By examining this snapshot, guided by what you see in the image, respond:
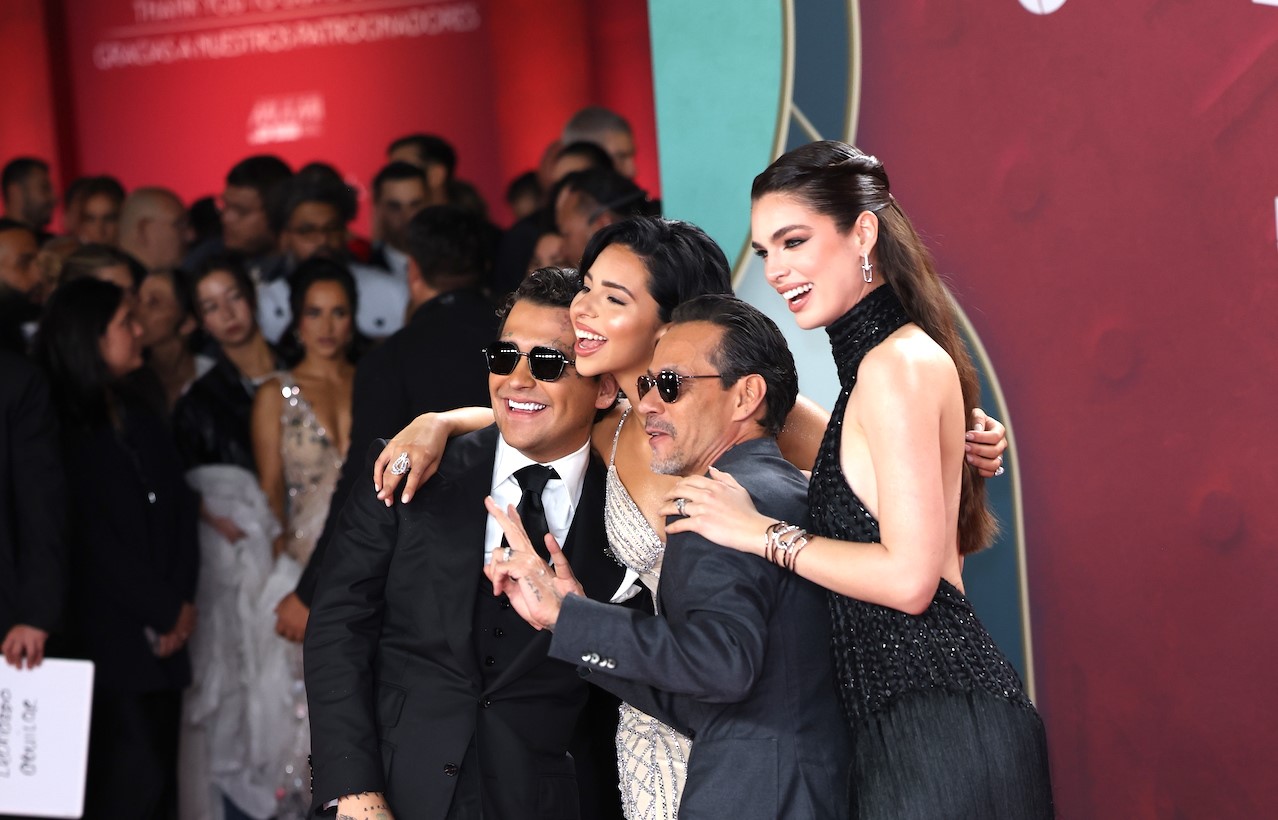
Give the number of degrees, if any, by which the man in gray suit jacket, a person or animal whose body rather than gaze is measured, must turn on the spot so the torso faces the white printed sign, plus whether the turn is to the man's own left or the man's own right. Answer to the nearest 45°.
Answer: approximately 45° to the man's own right

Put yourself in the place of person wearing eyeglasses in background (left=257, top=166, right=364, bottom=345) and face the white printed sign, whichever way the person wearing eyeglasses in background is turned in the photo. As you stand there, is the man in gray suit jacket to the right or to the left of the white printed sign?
left

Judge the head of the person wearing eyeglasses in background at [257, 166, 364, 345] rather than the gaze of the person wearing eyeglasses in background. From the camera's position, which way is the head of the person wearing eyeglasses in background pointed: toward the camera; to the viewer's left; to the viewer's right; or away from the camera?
toward the camera

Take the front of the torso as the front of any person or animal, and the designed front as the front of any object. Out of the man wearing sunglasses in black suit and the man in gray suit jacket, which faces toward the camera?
the man wearing sunglasses in black suit

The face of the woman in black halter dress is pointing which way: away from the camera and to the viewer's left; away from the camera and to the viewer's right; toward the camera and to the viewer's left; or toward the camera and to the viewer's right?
toward the camera and to the viewer's left

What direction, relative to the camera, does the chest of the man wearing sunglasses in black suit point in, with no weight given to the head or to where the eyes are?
toward the camera

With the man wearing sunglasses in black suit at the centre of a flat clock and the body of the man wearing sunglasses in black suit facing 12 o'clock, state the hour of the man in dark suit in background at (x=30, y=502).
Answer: The man in dark suit in background is roughly at 5 o'clock from the man wearing sunglasses in black suit.

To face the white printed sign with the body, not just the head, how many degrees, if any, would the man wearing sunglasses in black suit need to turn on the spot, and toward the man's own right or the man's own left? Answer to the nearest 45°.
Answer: approximately 135° to the man's own right

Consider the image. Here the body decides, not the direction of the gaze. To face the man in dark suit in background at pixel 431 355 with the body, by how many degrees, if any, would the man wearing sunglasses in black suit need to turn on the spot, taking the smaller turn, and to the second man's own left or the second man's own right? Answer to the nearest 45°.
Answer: approximately 180°

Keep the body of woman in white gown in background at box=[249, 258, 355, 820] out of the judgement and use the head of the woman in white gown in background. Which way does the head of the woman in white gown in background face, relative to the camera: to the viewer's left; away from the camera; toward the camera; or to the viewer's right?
toward the camera

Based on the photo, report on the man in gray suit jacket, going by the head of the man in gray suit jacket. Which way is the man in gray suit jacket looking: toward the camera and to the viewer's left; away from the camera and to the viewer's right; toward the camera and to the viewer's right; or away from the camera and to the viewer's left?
toward the camera and to the viewer's left

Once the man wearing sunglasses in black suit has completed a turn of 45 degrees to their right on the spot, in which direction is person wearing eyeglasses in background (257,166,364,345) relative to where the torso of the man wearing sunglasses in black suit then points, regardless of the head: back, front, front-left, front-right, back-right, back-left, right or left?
back-right

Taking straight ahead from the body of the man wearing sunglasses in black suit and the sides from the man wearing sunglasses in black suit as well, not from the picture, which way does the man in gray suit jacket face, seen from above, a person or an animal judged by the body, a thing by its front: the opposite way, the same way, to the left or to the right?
to the right

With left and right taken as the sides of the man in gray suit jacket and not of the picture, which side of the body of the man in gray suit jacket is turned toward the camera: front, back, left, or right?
left

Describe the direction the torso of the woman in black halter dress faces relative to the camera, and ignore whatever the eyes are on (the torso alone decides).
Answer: to the viewer's left

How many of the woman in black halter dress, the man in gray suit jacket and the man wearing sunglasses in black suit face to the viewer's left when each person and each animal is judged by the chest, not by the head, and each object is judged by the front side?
2

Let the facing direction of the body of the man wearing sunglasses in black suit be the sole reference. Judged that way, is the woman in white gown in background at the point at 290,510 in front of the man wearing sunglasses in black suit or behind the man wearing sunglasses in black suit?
behind

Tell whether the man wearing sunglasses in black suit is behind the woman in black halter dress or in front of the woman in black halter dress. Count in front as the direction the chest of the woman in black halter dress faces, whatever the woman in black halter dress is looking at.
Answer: in front

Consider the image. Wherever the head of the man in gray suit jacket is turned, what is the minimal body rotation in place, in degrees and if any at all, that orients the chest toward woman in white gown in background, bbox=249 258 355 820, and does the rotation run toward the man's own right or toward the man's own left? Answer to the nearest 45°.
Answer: approximately 45° to the man's own right
